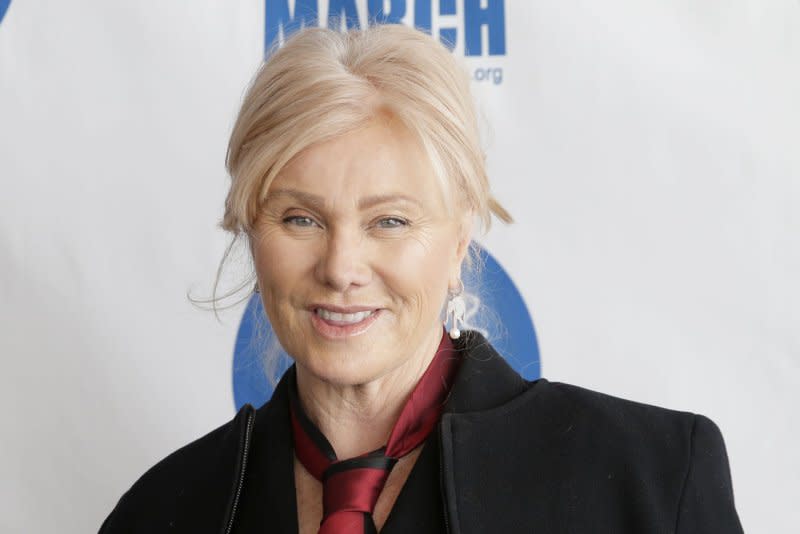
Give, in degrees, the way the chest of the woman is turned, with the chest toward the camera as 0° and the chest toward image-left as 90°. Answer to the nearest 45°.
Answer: approximately 0°
